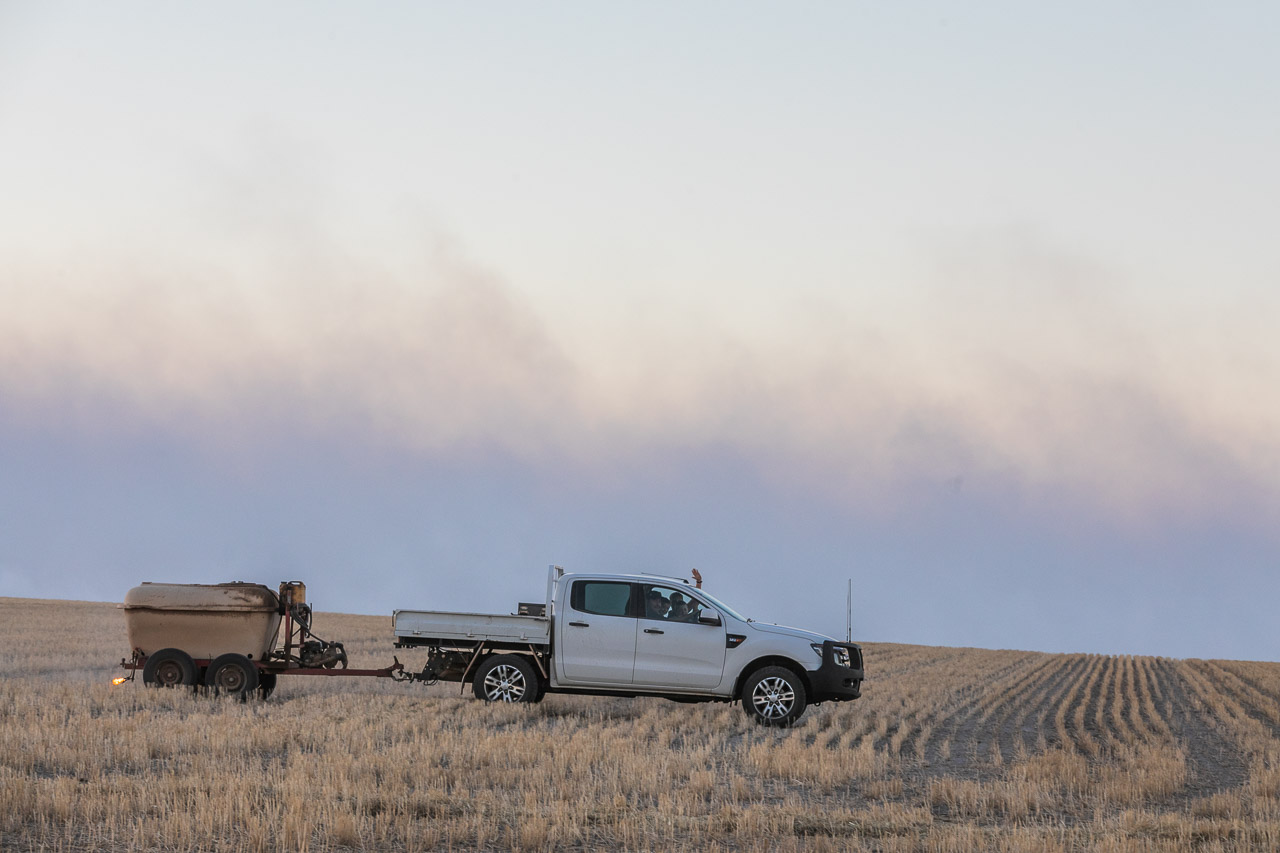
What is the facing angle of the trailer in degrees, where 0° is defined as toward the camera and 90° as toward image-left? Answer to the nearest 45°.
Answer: approximately 270°

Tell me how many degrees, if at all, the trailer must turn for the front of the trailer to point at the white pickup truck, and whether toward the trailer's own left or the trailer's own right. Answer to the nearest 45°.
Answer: approximately 45° to the trailer's own right

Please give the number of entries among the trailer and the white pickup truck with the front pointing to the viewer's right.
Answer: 2

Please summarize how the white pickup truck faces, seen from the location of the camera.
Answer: facing to the right of the viewer

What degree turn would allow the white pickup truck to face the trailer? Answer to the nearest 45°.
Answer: approximately 180°
